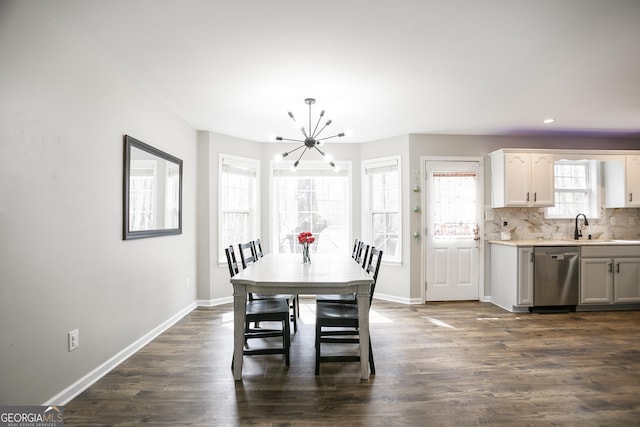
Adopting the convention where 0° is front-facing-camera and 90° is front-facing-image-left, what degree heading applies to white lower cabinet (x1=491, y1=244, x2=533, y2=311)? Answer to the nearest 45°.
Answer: approximately 315°

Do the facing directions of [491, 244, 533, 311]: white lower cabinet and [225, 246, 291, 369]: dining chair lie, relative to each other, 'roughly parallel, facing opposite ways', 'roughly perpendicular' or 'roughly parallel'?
roughly perpendicular

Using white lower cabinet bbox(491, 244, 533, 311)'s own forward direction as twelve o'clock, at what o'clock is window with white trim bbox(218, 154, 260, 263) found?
The window with white trim is roughly at 4 o'clock from the white lower cabinet.

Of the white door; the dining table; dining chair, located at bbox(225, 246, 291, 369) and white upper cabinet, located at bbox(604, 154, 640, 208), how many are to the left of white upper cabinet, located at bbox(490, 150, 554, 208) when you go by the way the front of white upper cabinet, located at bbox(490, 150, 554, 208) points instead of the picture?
1

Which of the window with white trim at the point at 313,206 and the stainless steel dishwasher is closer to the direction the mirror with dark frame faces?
the stainless steel dishwasher

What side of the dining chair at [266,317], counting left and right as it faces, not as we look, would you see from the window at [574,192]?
front

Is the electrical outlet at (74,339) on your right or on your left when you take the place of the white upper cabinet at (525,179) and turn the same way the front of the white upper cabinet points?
on your right

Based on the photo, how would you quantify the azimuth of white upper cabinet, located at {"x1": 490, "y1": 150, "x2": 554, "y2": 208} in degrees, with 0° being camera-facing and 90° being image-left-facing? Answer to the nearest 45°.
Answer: approximately 315°

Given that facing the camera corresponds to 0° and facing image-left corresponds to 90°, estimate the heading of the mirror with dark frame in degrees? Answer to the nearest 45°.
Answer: approximately 315°

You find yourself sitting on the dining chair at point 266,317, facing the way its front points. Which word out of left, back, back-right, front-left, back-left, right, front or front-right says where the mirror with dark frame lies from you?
back-left

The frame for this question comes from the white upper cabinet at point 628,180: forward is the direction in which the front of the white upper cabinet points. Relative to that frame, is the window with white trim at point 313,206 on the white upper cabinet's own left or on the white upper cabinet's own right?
on the white upper cabinet's own right

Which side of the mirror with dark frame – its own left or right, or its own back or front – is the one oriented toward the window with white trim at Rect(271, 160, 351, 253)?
left

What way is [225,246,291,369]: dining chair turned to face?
to the viewer's right

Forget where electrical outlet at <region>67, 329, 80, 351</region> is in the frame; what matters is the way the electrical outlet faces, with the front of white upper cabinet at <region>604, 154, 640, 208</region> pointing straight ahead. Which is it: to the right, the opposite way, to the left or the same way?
to the left

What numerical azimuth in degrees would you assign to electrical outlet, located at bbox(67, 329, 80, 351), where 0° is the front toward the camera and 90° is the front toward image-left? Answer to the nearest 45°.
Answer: approximately 315°

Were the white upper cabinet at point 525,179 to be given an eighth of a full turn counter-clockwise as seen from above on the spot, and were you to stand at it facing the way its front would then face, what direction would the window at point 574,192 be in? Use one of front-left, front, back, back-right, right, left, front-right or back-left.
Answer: front-left
